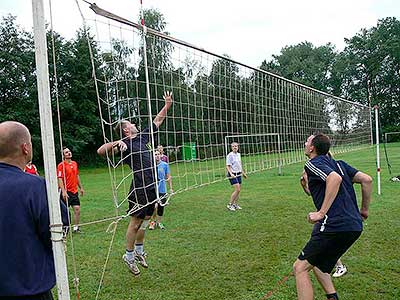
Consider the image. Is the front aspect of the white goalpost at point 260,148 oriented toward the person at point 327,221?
yes

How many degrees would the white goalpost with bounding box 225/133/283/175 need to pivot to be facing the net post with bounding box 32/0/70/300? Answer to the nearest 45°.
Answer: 0° — it already faces it

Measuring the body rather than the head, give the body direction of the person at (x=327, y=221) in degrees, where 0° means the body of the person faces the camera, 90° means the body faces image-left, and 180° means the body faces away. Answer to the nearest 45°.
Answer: approximately 135°

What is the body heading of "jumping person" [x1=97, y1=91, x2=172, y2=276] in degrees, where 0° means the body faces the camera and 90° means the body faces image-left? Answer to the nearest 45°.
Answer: approximately 315°

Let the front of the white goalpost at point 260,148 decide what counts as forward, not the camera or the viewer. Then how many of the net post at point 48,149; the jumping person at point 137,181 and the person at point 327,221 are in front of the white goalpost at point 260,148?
3

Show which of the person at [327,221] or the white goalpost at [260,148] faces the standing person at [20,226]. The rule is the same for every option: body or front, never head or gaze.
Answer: the white goalpost

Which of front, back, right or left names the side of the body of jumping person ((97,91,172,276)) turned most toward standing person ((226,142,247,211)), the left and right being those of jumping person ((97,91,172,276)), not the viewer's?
left

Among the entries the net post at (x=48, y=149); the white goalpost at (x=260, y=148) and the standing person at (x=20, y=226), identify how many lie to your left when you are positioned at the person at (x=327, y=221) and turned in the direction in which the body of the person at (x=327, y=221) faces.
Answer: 2

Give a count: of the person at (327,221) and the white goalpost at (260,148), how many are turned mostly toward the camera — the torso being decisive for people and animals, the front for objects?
1

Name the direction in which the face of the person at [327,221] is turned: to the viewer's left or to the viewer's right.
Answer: to the viewer's left

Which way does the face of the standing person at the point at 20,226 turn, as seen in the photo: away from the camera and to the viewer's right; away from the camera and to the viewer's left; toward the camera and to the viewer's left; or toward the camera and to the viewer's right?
away from the camera and to the viewer's right
